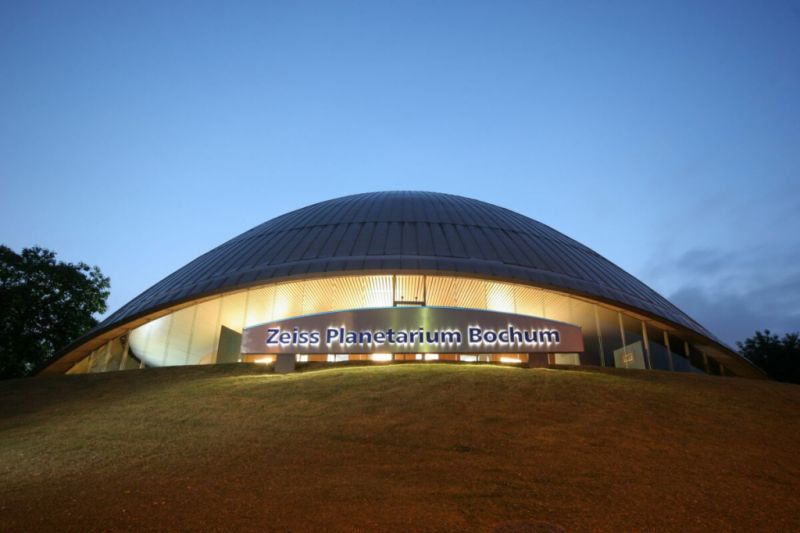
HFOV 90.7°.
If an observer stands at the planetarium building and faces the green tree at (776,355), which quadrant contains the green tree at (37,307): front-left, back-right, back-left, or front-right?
back-left

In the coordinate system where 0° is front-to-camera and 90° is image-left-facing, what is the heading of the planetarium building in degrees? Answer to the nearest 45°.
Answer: approximately 0°

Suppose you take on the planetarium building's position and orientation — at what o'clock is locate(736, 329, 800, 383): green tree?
The green tree is roughly at 8 o'clock from the planetarium building.

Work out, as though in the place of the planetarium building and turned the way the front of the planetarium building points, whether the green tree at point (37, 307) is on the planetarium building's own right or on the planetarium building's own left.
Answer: on the planetarium building's own right
